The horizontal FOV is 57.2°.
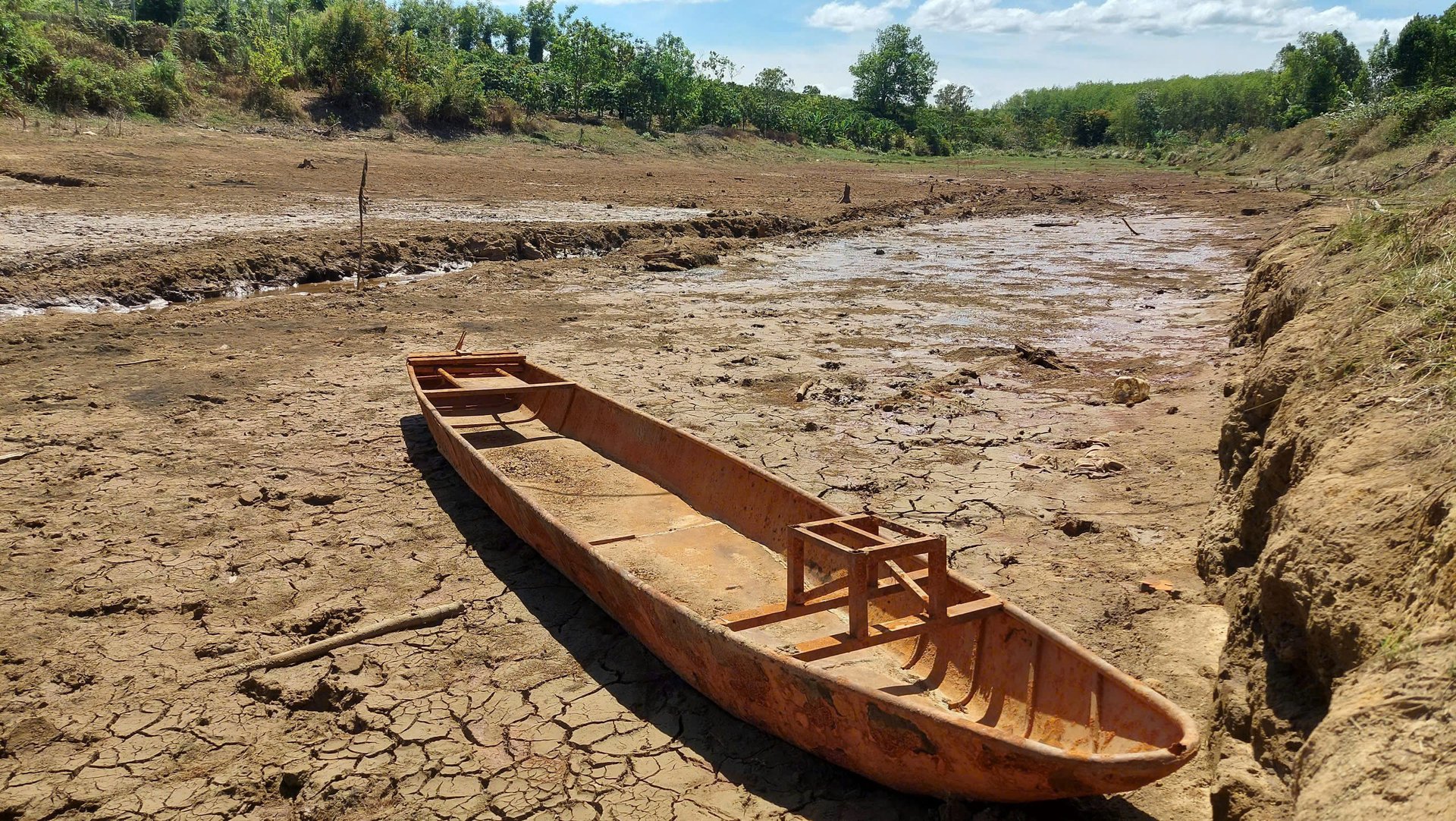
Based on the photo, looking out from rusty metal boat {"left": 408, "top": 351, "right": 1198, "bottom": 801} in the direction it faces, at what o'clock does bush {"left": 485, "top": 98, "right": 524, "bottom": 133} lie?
The bush is roughly at 7 o'clock from the rusty metal boat.

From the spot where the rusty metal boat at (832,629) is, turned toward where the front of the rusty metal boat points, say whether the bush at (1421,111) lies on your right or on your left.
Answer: on your left

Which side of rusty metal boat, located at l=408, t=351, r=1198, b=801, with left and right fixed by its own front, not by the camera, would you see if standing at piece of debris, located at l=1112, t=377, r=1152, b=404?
left

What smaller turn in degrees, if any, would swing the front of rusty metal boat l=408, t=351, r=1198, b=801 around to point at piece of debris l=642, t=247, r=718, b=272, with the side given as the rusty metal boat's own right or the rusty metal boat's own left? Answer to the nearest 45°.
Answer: approximately 135° to the rusty metal boat's own left

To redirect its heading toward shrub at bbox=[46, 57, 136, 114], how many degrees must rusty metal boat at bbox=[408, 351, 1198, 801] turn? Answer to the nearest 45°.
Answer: approximately 180°

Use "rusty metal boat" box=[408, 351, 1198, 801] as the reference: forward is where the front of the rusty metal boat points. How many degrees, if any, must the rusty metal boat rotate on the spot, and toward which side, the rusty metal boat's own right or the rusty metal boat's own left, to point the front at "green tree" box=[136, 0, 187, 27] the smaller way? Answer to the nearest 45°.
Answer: approximately 180°

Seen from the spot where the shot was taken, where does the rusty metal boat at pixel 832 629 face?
facing the viewer and to the right of the viewer

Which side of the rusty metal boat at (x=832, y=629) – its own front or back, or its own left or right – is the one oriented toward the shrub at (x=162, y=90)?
back
